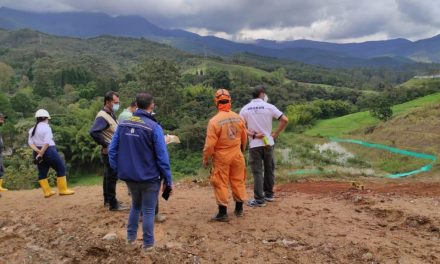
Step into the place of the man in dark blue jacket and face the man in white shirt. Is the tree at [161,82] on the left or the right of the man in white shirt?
left

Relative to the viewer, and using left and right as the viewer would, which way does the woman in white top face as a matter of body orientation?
facing away from the viewer and to the right of the viewer

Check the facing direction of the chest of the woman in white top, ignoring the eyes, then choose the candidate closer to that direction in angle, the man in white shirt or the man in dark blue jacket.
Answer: the man in white shirt

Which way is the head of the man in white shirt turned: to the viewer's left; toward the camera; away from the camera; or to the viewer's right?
away from the camera

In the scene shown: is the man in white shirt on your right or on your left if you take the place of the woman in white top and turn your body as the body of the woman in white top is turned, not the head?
on your right

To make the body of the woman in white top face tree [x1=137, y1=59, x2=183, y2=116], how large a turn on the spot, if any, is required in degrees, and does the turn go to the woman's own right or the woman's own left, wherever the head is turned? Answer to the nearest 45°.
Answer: approximately 45° to the woman's own left
